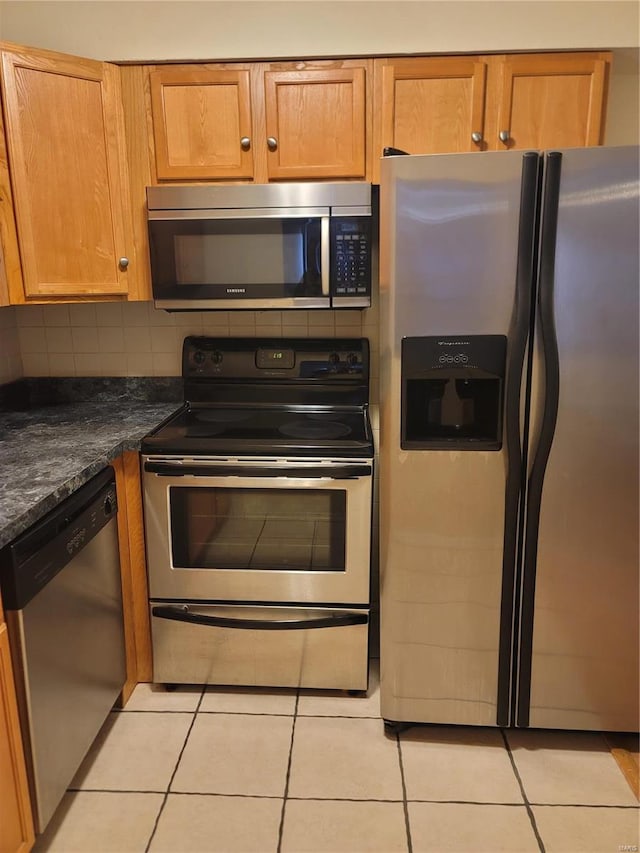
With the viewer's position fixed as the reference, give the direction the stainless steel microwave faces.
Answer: facing the viewer

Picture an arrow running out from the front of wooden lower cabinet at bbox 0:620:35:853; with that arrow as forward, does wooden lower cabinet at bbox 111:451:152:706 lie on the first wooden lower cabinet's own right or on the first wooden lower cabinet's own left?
on the first wooden lower cabinet's own left

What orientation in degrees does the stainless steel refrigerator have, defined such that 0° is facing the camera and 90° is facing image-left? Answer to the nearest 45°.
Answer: approximately 0°

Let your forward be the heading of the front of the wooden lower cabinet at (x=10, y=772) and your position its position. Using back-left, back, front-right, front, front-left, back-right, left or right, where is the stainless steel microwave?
front-left

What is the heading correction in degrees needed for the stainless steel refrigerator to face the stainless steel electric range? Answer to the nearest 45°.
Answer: approximately 90° to its right

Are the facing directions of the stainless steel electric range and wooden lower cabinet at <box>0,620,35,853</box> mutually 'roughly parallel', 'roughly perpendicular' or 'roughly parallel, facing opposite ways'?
roughly perpendicular

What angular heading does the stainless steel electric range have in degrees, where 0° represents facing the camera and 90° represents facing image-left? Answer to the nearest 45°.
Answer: approximately 0°

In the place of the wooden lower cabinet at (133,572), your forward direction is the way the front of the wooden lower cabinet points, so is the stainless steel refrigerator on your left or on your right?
on your left

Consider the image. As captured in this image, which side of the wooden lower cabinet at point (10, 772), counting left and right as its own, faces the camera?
right

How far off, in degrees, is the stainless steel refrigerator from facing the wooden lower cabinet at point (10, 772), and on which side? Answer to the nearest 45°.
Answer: approximately 45° to its right

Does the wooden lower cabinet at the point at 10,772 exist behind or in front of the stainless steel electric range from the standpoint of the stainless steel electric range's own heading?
in front

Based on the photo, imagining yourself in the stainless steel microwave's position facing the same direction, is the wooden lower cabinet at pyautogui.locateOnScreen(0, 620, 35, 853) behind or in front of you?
in front
